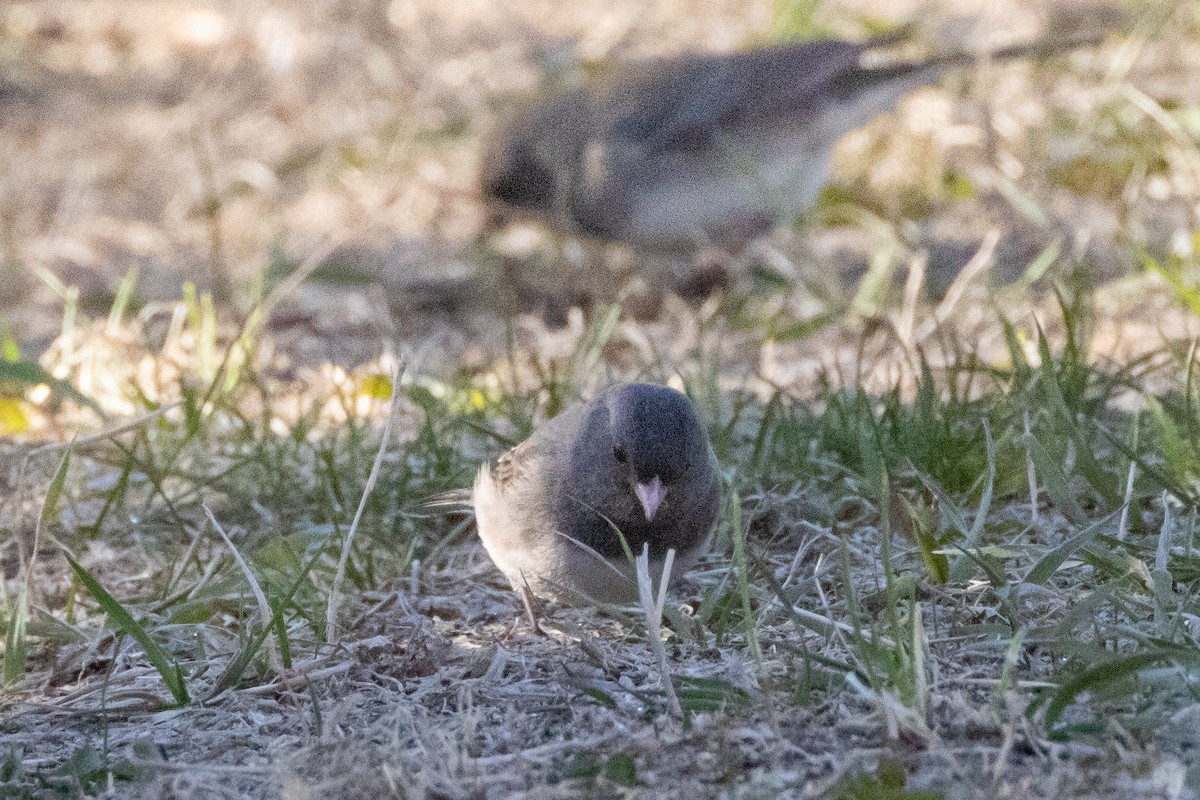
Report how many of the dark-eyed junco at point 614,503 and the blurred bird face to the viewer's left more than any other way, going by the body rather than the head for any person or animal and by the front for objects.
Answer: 1

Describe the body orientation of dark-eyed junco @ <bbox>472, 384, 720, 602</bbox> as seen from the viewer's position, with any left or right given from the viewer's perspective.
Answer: facing the viewer and to the right of the viewer

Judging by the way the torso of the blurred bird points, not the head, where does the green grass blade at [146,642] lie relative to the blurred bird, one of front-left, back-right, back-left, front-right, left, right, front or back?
left

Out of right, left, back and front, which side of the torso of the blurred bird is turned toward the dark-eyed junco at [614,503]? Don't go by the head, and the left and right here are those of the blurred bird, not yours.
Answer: left

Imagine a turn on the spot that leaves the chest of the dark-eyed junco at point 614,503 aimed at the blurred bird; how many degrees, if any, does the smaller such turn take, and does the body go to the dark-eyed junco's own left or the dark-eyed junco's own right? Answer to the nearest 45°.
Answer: approximately 135° to the dark-eyed junco's own left

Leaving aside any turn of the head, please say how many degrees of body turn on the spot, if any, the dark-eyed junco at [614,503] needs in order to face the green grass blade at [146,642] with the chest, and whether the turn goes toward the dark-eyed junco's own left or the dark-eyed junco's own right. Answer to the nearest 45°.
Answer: approximately 90° to the dark-eyed junco's own right

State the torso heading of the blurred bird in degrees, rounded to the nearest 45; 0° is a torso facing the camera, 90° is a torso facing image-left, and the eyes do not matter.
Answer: approximately 90°
